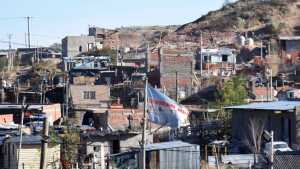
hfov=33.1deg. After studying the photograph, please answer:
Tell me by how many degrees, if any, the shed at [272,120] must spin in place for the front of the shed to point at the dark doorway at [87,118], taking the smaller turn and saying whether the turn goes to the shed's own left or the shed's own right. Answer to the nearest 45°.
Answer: approximately 135° to the shed's own right

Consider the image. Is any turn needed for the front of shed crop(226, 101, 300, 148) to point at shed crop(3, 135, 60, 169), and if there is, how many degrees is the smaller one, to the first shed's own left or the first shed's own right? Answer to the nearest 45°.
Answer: approximately 45° to the first shed's own right

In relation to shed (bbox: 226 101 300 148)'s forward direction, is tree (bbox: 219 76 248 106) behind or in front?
behind

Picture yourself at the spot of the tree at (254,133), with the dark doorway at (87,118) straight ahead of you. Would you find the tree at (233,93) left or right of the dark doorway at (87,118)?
right

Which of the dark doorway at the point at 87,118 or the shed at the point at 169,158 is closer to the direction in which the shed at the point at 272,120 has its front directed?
the shed

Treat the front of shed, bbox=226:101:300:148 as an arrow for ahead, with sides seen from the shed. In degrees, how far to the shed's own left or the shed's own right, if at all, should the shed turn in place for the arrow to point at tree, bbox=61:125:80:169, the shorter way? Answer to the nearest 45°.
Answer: approximately 45° to the shed's own right

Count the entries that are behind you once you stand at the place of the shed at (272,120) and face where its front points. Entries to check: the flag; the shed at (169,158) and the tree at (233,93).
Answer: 1

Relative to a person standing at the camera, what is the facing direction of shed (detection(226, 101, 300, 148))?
facing the viewer

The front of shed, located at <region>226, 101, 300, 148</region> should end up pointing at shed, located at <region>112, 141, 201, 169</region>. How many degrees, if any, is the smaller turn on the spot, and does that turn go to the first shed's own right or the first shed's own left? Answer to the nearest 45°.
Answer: approximately 45° to the first shed's own right

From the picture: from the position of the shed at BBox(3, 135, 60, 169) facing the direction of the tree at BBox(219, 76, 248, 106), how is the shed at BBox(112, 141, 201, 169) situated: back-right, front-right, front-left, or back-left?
front-right
